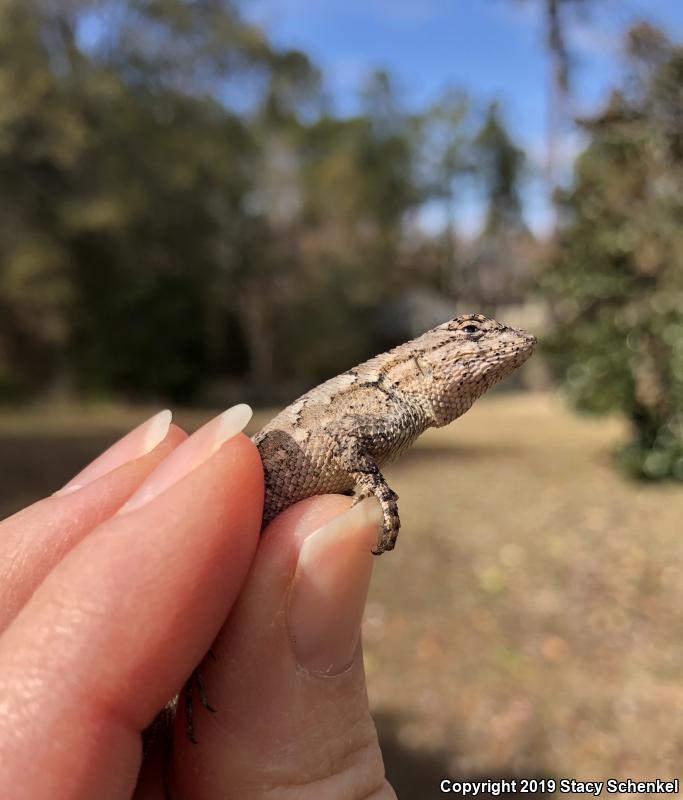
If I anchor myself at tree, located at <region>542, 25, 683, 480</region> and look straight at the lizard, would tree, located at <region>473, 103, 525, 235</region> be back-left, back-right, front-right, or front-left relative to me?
back-right

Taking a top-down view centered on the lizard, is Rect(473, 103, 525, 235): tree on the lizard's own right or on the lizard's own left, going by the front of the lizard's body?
on the lizard's own left

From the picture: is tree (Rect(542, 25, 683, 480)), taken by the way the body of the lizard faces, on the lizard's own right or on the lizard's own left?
on the lizard's own left

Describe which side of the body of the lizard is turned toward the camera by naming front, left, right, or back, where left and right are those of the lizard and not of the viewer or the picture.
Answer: right
